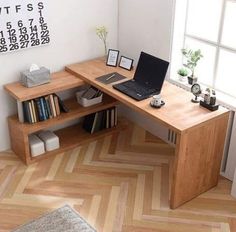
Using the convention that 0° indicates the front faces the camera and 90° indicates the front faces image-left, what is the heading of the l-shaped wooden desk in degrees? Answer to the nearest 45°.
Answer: approximately 45°

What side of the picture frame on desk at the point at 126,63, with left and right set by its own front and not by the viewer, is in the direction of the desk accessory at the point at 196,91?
left

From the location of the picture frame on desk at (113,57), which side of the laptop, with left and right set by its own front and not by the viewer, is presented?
right

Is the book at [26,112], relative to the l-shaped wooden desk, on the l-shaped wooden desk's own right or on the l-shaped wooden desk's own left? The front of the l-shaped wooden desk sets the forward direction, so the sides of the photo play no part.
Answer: on the l-shaped wooden desk's own right

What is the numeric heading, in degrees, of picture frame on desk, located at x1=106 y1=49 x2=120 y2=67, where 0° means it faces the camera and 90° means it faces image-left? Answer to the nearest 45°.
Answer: approximately 0°

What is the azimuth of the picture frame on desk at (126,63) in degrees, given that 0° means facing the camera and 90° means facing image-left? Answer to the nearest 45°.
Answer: approximately 45°
